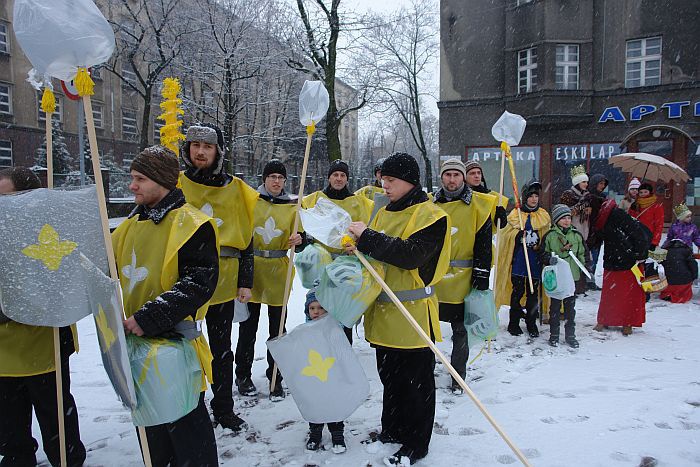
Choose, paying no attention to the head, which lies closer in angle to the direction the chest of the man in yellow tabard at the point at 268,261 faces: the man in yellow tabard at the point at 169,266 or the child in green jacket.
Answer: the man in yellow tabard

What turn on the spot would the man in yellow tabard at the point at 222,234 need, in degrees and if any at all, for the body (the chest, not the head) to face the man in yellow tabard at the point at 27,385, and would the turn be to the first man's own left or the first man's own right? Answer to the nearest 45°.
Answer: approximately 45° to the first man's own right

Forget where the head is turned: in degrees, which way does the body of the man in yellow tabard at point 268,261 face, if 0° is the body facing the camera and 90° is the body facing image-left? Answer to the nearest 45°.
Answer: approximately 0°

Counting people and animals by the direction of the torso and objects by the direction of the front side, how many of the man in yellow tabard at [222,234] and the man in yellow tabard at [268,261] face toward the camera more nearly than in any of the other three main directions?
2

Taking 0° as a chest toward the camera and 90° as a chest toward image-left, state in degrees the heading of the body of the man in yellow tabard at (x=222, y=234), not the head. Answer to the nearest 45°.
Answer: approximately 0°

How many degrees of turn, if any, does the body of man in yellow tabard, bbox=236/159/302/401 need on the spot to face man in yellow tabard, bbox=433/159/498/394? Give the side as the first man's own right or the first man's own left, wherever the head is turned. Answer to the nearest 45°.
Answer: approximately 90° to the first man's own left
